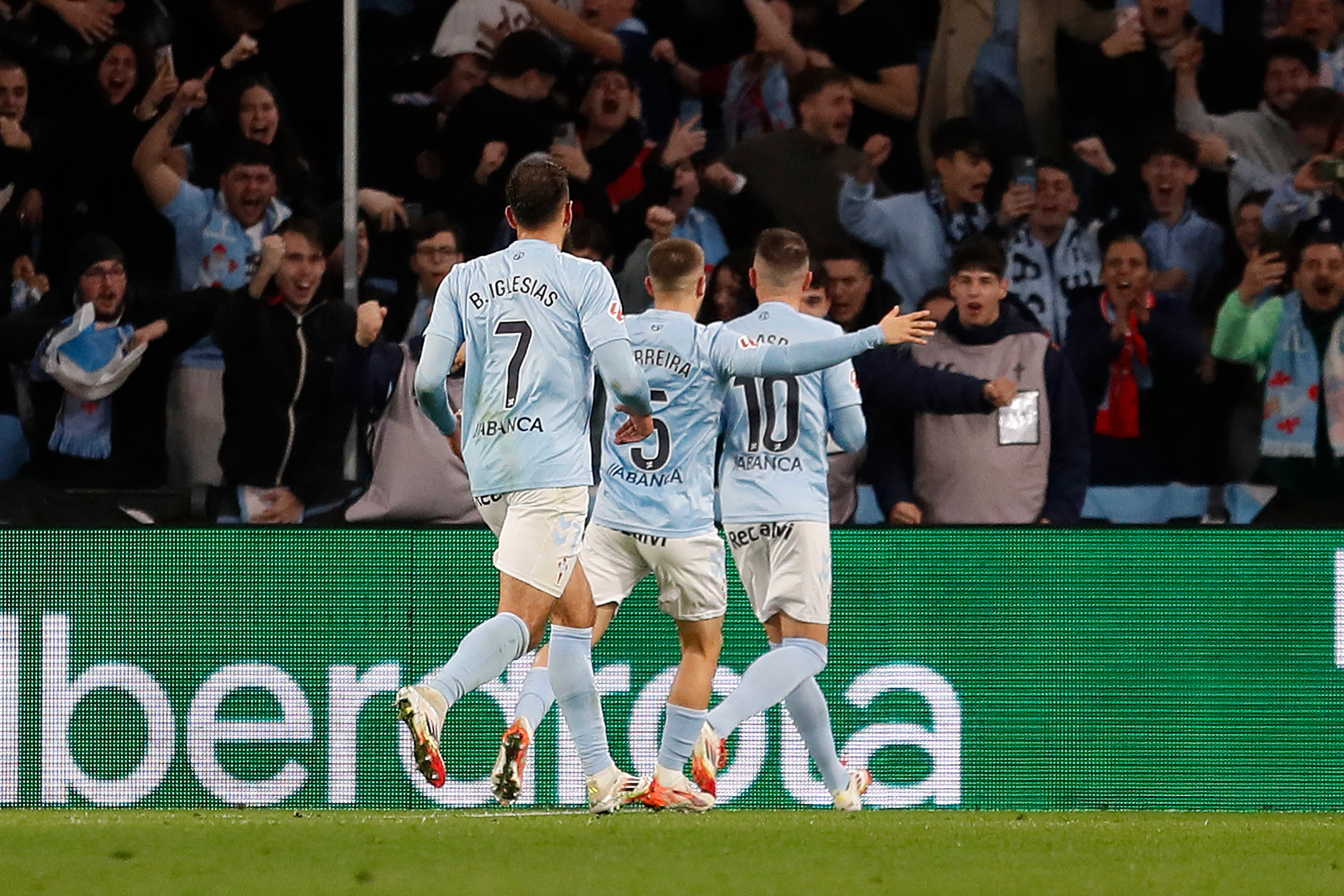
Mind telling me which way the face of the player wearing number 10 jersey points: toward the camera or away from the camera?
away from the camera

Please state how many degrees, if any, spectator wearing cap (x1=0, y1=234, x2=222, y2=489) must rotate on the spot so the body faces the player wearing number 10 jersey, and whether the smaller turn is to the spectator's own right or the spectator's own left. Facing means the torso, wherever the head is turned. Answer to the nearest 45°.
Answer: approximately 45° to the spectator's own left

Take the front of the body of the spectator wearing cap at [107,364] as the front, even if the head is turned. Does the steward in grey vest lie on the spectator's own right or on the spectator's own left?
on the spectator's own left

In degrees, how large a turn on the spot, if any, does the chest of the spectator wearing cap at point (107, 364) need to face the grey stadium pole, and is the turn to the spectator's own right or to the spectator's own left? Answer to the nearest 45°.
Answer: approximately 45° to the spectator's own left

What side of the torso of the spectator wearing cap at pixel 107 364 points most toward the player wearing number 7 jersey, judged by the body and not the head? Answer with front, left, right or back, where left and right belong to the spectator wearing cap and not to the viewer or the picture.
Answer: front

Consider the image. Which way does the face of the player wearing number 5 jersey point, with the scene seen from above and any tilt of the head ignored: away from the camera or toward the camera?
away from the camera

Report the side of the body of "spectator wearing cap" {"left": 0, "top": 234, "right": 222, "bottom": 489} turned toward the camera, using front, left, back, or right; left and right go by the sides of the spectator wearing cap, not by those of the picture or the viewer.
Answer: front

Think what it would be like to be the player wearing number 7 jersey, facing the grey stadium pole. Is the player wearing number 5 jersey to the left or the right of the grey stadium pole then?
right

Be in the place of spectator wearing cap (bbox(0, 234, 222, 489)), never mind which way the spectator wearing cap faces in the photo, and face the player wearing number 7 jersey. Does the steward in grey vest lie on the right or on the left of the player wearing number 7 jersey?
left

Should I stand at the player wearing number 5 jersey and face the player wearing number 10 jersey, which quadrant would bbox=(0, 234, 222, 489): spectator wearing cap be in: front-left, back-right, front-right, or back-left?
back-left
